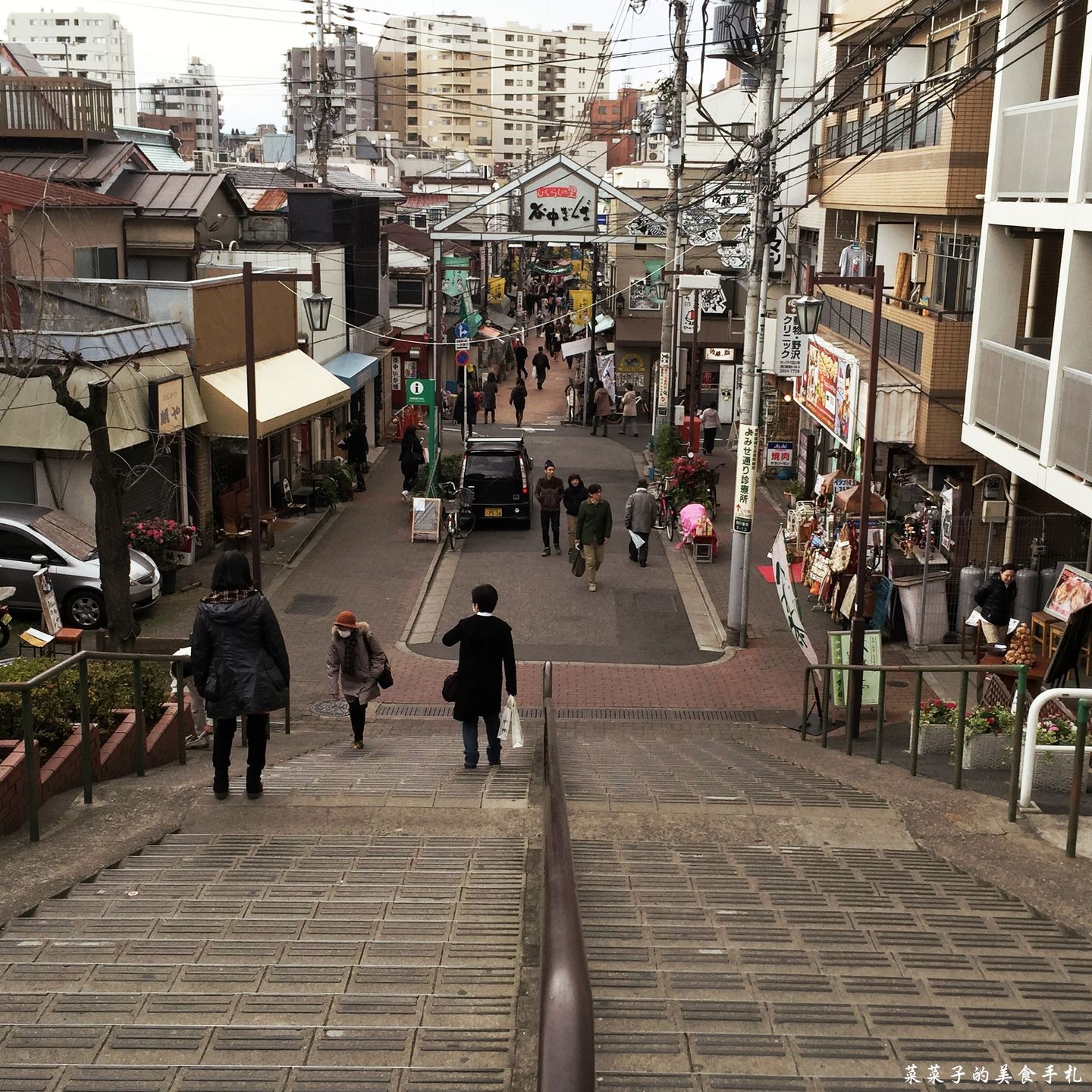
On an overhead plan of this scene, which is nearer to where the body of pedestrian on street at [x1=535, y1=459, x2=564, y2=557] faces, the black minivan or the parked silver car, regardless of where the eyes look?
the parked silver car

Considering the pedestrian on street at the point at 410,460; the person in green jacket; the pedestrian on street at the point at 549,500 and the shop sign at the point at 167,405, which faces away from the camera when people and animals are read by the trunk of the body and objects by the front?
the pedestrian on street at the point at 410,460

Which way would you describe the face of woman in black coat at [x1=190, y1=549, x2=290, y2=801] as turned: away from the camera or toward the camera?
away from the camera

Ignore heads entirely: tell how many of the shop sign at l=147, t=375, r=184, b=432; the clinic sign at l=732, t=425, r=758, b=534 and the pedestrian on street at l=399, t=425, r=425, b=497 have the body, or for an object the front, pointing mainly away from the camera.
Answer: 1

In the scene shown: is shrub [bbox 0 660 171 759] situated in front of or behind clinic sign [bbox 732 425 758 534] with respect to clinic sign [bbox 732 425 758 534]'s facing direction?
in front
